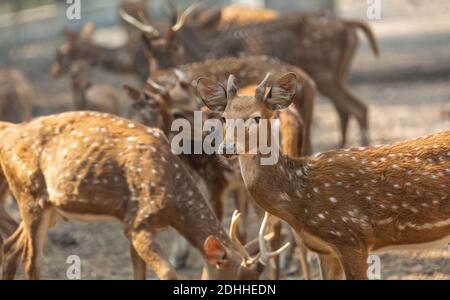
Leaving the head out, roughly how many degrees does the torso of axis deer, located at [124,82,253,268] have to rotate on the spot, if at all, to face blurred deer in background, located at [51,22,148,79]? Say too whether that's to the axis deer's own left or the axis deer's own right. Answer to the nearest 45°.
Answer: approximately 135° to the axis deer's own right

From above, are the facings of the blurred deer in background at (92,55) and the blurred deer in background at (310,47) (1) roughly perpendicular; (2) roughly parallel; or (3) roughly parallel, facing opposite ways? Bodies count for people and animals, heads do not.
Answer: roughly parallel

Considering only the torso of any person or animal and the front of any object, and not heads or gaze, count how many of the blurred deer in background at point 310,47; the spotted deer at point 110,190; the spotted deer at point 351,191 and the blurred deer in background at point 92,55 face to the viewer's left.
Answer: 3

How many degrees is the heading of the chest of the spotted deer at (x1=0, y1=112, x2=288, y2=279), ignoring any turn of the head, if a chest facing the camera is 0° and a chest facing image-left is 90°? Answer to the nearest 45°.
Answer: approximately 270°

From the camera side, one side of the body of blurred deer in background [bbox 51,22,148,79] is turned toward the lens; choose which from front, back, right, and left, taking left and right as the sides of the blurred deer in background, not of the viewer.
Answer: left

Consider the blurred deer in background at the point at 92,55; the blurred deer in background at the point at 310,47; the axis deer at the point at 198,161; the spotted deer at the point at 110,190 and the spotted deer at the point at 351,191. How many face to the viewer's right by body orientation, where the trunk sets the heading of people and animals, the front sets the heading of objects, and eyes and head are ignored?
1

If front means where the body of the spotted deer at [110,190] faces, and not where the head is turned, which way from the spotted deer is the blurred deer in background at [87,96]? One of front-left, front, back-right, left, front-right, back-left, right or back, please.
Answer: left

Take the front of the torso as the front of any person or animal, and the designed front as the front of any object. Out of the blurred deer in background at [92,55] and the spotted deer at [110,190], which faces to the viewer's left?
the blurred deer in background

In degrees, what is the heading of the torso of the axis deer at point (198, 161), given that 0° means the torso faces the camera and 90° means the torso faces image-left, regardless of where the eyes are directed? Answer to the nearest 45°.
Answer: approximately 45°

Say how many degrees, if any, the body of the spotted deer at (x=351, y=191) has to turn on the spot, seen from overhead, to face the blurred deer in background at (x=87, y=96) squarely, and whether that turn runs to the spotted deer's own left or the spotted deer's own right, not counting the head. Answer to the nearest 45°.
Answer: approximately 45° to the spotted deer's own right

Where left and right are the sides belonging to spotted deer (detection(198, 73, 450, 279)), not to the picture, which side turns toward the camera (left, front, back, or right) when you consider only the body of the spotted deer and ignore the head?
left

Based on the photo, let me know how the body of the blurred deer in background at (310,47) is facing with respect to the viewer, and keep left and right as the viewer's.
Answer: facing to the left of the viewer

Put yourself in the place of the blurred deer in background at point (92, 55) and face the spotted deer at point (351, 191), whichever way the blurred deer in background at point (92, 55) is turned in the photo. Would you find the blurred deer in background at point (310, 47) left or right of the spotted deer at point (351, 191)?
left

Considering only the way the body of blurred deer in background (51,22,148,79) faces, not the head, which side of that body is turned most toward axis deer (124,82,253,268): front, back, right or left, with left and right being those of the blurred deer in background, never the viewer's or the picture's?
left

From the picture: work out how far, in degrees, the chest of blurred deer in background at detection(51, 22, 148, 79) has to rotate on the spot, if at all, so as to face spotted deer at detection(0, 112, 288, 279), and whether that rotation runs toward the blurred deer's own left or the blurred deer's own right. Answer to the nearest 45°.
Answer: approximately 90° to the blurred deer's own left

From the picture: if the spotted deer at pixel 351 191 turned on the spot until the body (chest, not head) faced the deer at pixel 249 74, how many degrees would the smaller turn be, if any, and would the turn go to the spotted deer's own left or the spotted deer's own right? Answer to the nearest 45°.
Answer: approximately 90° to the spotted deer's own right

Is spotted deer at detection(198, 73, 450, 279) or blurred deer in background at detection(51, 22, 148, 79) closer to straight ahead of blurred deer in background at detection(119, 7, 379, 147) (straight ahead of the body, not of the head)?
the blurred deer in background
